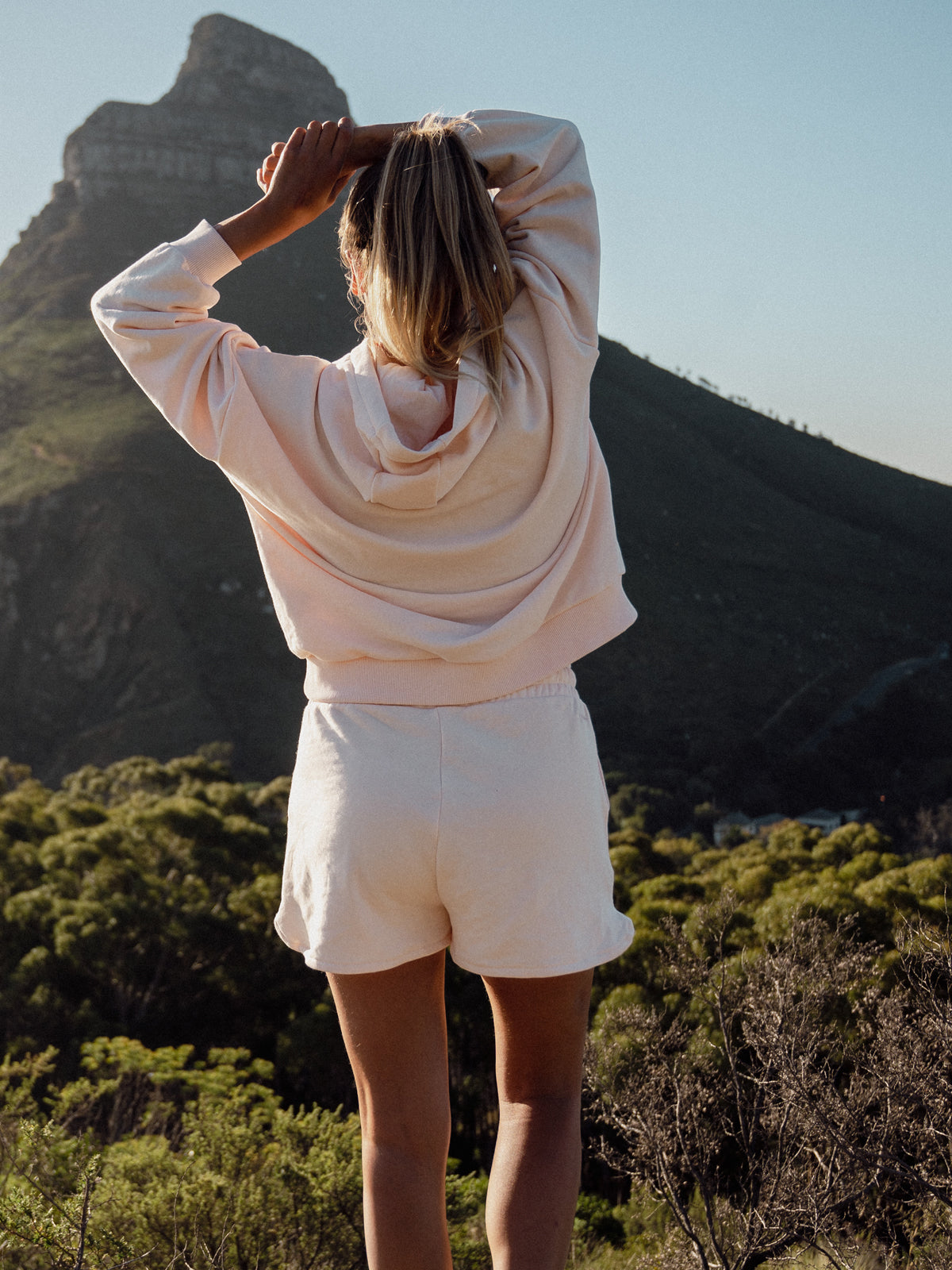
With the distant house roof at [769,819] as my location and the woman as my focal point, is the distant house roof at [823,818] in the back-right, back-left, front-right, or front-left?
back-left

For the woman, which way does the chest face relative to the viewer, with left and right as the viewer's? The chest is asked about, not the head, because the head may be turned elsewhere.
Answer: facing away from the viewer

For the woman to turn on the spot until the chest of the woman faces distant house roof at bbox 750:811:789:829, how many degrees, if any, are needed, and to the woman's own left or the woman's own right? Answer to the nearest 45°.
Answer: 0° — they already face it

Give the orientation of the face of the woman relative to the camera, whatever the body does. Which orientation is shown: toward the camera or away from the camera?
away from the camera
